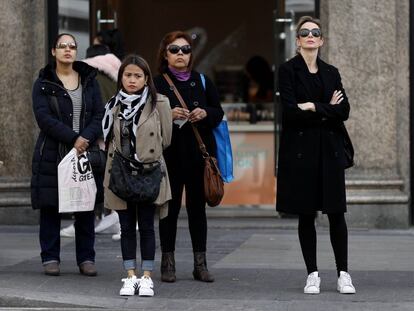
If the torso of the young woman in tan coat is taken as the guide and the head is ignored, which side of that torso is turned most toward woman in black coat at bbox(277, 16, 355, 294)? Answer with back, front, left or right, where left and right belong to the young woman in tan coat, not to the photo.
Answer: left

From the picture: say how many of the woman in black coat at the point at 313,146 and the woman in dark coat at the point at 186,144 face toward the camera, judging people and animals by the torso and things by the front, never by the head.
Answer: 2

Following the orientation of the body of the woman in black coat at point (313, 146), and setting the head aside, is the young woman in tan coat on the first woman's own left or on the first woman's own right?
on the first woman's own right

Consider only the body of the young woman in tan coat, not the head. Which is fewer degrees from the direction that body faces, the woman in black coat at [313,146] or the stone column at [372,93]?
the woman in black coat

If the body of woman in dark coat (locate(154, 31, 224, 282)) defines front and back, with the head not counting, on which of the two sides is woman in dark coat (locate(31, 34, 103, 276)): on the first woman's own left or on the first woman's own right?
on the first woman's own right

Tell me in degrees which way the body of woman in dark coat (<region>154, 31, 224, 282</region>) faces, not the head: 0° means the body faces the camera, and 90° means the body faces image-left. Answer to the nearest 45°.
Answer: approximately 0°
